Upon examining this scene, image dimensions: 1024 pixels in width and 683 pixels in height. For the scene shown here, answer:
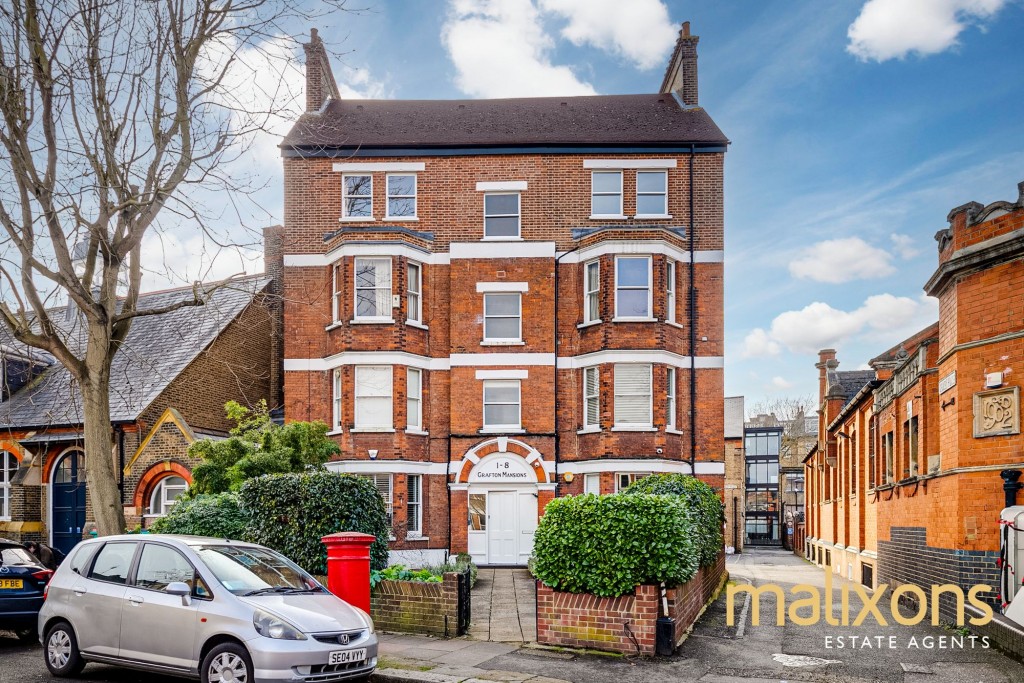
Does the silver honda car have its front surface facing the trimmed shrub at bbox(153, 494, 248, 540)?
no

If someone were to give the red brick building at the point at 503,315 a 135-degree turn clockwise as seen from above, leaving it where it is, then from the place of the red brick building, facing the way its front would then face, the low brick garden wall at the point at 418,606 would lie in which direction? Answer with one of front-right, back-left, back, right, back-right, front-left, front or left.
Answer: back-left

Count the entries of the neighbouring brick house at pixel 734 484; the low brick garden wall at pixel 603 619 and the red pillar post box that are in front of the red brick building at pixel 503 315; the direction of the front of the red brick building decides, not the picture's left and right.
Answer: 2

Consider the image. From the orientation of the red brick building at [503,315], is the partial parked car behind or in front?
in front

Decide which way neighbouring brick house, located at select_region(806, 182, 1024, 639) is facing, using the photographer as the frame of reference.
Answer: facing the viewer and to the left of the viewer

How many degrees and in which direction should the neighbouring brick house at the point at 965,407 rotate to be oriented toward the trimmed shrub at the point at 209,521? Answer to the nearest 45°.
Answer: approximately 45° to its right

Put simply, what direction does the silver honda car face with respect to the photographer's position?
facing the viewer and to the right of the viewer

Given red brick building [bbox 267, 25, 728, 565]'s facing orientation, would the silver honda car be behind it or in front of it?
in front

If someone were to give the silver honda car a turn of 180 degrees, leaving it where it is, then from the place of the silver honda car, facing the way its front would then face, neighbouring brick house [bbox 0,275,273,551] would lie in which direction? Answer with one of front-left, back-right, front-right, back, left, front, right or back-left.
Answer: front-right

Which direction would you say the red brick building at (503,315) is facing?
toward the camera
